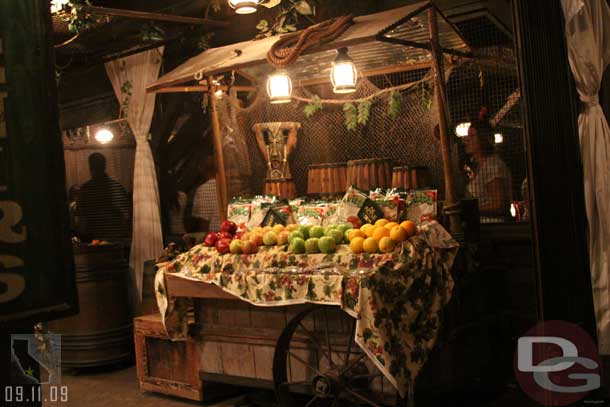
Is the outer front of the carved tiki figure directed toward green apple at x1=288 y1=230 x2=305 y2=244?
yes

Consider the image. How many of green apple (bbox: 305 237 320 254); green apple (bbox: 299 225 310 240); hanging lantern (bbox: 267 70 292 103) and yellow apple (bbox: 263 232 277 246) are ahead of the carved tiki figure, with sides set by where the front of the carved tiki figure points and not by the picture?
4

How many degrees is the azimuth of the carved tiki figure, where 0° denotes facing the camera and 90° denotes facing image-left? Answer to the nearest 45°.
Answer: approximately 0°

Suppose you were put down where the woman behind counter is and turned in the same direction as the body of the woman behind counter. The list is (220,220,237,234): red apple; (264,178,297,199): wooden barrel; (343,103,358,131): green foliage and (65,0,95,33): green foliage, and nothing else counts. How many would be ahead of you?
4

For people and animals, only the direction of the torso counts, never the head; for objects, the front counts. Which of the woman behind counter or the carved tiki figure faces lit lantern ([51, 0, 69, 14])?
the woman behind counter

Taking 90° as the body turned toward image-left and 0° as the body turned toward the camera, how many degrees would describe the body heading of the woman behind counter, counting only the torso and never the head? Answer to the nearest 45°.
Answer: approximately 90°

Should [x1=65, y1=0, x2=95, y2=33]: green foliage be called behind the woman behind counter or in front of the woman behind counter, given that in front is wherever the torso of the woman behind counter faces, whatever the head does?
in front

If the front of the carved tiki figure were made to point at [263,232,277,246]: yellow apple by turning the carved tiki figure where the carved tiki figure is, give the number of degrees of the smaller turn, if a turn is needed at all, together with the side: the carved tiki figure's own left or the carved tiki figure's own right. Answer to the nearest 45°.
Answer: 0° — it already faces it

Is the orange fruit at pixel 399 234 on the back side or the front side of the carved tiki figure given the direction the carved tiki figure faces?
on the front side

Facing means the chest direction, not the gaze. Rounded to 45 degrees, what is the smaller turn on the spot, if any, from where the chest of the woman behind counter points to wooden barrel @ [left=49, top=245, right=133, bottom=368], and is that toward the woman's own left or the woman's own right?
0° — they already face it

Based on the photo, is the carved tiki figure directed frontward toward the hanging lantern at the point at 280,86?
yes

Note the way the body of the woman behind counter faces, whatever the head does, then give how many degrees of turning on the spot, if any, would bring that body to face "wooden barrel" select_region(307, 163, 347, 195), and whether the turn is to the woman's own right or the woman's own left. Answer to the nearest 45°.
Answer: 0° — they already face it
